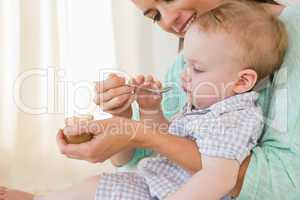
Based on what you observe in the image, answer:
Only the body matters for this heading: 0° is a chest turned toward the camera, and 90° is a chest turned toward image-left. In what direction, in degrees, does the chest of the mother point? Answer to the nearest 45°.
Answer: approximately 45°

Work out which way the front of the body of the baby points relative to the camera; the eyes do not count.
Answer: to the viewer's left

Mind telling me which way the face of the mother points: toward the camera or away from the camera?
toward the camera

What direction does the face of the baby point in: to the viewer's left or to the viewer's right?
to the viewer's left
